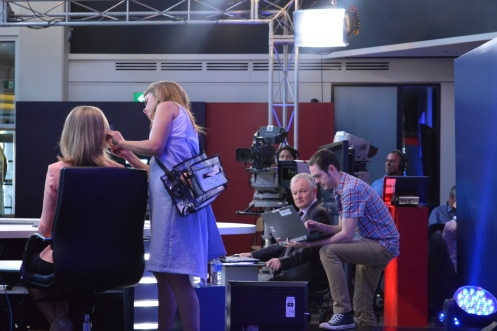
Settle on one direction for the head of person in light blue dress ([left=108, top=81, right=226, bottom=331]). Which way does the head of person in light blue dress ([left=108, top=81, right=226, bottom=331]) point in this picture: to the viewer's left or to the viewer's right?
to the viewer's left

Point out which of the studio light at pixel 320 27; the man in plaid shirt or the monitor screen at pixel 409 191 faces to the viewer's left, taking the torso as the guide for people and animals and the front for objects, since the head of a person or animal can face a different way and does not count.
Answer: the man in plaid shirt

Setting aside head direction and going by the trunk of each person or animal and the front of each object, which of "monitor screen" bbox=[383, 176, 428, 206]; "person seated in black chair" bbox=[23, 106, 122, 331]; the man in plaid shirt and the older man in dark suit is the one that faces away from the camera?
the person seated in black chair

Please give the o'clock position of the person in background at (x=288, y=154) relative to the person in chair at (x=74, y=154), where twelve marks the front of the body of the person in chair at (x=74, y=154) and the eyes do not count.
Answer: the person in background at (x=288, y=154) is roughly at 1 o'clock from the person in chair at (x=74, y=154).

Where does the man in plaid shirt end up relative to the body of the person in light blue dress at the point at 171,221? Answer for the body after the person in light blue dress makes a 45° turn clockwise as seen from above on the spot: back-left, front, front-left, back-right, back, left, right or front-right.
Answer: right

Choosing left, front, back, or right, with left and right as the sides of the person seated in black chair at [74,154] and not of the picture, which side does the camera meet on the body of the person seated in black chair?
back

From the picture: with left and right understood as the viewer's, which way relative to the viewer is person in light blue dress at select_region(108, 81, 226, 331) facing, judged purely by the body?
facing to the left of the viewer

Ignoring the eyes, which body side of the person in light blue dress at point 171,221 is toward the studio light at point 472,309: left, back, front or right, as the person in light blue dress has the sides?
back

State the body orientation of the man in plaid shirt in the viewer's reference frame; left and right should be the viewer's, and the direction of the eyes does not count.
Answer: facing to the left of the viewer

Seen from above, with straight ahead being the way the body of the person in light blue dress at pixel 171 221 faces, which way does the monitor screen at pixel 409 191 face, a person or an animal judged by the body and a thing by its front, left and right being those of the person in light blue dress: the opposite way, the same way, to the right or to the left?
to the left

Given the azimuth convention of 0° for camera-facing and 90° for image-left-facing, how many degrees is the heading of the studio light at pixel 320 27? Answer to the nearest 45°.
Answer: approximately 0°

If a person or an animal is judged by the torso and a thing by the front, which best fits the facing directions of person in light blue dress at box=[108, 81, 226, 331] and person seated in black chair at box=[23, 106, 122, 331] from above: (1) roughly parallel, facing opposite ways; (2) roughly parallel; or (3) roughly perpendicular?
roughly perpendicular
